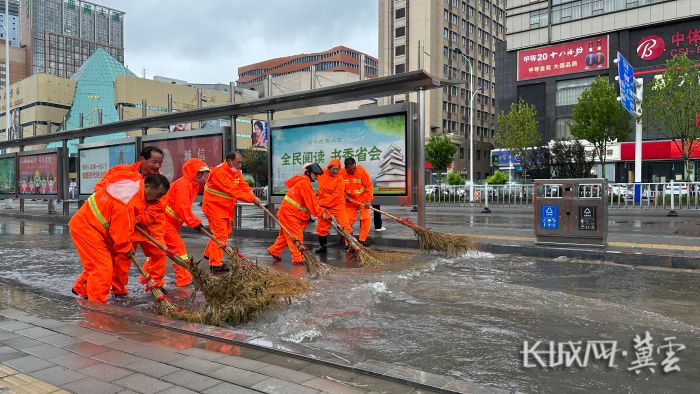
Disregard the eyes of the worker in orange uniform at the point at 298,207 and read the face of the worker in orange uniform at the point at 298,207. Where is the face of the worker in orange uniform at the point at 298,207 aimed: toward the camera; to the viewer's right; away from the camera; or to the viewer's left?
to the viewer's right

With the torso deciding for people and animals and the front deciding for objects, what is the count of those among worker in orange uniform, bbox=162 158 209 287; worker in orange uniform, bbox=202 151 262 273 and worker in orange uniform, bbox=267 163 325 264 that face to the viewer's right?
3

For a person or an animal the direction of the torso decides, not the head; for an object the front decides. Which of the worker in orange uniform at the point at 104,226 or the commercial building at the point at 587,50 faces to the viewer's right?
the worker in orange uniform

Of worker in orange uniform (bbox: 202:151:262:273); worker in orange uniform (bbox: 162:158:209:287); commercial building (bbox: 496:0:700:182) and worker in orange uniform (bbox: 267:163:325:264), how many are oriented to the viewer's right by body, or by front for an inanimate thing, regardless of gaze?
3

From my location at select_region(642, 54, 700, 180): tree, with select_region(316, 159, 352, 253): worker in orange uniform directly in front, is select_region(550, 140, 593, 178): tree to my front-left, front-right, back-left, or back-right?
front-right

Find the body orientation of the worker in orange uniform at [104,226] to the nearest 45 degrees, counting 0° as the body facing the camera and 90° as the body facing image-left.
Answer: approximately 270°

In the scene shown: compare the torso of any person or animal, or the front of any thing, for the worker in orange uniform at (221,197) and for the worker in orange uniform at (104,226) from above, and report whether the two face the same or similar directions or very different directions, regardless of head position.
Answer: same or similar directions

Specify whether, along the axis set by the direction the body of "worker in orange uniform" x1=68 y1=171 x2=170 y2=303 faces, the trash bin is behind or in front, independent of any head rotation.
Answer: in front

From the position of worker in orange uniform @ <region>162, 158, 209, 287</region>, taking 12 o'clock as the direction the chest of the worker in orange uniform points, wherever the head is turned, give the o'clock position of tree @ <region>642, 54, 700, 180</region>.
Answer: The tree is roughly at 11 o'clock from the worker in orange uniform.

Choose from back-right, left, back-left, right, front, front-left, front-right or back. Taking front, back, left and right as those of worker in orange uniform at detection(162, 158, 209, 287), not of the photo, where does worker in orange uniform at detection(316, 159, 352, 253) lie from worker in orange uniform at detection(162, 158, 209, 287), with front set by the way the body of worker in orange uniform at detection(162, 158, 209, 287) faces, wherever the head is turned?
front-left

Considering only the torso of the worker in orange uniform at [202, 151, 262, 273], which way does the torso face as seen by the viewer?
to the viewer's right

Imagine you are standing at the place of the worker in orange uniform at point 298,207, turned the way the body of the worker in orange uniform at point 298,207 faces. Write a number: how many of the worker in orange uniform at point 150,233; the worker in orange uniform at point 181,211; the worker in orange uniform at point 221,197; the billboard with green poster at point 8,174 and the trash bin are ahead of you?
1

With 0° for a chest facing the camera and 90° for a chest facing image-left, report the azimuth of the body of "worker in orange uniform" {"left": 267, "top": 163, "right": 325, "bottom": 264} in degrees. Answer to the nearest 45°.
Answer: approximately 270°

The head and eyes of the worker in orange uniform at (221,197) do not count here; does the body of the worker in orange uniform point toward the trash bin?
yes

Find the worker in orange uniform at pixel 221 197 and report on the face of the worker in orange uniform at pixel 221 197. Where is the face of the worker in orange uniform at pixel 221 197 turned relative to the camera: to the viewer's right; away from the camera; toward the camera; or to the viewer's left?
to the viewer's right

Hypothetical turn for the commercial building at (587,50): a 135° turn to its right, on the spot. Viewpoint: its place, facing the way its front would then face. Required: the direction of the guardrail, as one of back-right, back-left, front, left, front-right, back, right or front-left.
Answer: back
